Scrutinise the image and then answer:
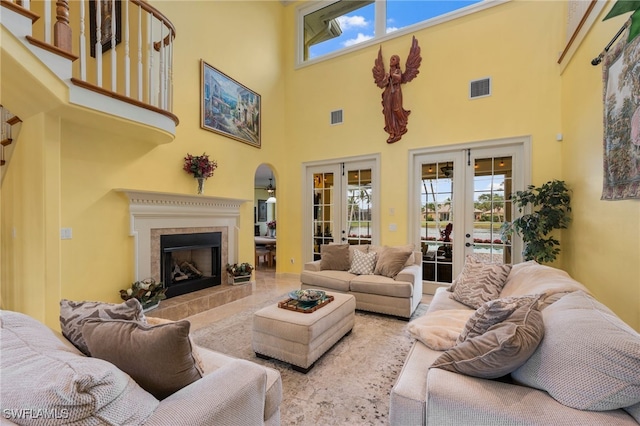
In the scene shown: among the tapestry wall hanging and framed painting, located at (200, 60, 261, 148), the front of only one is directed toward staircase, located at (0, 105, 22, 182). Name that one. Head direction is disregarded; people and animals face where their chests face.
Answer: the tapestry wall hanging

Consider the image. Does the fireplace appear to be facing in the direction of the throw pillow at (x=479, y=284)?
yes

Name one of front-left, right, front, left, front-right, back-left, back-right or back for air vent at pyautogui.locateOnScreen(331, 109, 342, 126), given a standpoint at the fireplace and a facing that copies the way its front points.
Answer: front-left

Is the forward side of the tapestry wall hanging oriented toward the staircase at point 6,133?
yes

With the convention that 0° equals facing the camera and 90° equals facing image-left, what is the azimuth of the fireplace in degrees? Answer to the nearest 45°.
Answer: approximately 315°

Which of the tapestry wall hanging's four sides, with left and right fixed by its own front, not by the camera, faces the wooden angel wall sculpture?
front

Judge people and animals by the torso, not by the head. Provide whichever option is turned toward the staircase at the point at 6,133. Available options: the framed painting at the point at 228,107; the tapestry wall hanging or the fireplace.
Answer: the tapestry wall hanging

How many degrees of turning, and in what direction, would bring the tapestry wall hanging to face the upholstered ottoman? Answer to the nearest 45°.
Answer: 0° — it already faces it

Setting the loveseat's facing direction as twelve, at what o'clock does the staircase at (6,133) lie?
The staircase is roughly at 1 o'clock from the loveseat.

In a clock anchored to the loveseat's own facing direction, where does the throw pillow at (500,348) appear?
The throw pillow is roughly at 10 o'clock from the loveseat.

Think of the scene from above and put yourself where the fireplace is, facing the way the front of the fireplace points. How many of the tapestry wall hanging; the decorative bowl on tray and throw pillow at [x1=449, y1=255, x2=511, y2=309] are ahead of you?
3

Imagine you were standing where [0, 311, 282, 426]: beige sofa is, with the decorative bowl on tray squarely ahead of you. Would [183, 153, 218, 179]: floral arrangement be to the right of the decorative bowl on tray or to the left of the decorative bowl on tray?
left

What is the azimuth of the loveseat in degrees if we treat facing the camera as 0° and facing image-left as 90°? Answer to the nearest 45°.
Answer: approximately 45°

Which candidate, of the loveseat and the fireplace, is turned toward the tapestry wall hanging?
the fireplace

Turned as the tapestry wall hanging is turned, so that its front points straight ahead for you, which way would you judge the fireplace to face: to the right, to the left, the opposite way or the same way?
the opposite way
